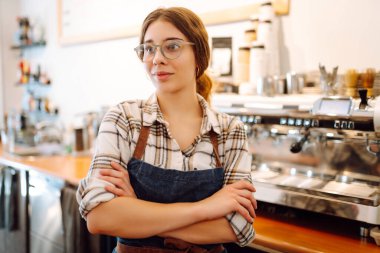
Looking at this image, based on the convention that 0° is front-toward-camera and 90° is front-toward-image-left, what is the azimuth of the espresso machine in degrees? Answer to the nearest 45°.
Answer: approximately 45°

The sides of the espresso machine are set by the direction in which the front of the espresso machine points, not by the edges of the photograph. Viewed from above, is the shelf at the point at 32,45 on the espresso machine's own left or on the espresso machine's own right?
on the espresso machine's own right

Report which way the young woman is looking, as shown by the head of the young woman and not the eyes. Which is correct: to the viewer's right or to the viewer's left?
to the viewer's left

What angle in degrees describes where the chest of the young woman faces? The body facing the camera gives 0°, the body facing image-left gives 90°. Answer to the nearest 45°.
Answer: approximately 0°

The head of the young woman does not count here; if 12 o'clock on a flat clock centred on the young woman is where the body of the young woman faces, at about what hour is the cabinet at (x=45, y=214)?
The cabinet is roughly at 5 o'clock from the young woman.

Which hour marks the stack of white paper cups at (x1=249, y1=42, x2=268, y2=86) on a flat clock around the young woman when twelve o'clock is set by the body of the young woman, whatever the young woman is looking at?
The stack of white paper cups is roughly at 7 o'clock from the young woman.

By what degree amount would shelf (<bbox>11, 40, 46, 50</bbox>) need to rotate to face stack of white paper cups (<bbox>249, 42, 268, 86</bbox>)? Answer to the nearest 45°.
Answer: approximately 45° to its left

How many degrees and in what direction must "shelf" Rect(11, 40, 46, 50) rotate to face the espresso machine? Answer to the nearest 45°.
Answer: approximately 45° to its left

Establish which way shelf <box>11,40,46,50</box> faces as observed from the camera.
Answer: facing the viewer and to the left of the viewer

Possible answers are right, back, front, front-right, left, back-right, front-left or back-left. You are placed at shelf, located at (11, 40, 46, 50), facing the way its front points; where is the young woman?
front-left

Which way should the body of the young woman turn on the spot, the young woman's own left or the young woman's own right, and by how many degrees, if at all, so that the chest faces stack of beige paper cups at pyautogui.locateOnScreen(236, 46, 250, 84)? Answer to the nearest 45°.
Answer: approximately 135° to the young woman's own left

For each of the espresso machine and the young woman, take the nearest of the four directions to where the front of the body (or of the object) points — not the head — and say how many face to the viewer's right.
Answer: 0

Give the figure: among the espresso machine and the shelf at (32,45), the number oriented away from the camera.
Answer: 0

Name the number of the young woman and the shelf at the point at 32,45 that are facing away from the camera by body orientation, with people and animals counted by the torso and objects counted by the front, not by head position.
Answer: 0

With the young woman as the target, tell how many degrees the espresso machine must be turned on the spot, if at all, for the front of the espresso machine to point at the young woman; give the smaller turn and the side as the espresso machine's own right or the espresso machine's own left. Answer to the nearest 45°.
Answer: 0° — it already faces them
